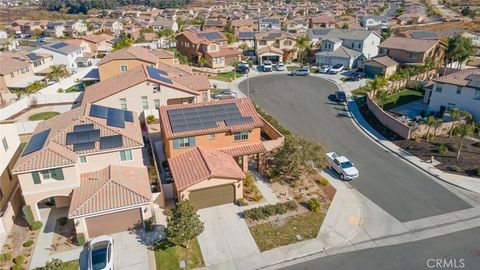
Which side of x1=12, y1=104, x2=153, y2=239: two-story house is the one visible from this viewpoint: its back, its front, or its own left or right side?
front

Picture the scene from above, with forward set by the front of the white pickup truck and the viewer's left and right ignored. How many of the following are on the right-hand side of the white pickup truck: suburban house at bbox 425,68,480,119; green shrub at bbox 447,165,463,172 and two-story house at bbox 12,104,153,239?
1

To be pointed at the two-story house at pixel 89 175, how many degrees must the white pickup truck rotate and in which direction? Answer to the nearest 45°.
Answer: approximately 90° to its right

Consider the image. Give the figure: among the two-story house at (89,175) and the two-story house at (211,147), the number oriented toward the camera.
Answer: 2

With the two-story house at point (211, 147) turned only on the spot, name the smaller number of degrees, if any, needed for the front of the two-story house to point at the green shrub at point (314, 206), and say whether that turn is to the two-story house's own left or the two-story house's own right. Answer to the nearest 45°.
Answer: approximately 45° to the two-story house's own left

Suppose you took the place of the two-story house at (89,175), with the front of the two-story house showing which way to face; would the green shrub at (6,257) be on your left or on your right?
on your right

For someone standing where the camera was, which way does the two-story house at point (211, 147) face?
facing the viewer

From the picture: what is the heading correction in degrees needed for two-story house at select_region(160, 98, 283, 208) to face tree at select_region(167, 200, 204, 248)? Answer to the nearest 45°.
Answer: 0° — it already faces it

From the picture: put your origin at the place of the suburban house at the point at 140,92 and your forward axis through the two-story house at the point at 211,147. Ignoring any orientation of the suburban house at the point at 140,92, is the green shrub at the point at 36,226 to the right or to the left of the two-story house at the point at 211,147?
right

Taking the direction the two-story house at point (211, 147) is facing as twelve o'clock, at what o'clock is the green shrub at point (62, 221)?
The green shrub is roughly at 2 o'clock from the two-story house.
